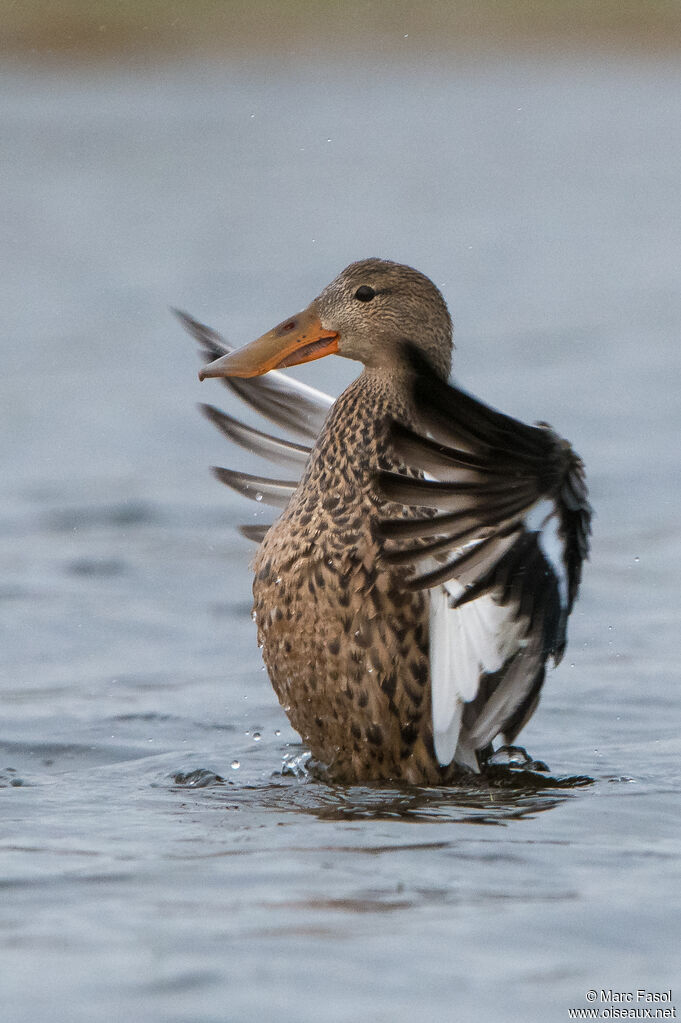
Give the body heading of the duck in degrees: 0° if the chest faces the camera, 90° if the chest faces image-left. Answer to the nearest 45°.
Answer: approximately 45°
